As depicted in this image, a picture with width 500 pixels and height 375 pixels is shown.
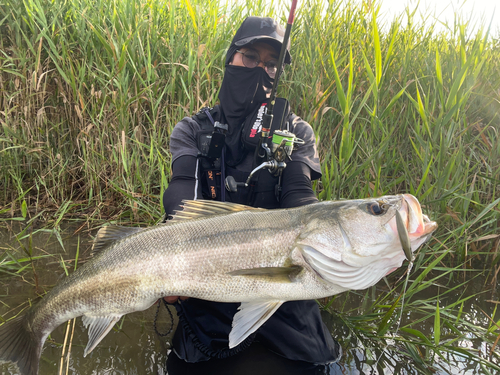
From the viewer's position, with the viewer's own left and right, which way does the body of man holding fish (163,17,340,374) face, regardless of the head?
facing the viewer

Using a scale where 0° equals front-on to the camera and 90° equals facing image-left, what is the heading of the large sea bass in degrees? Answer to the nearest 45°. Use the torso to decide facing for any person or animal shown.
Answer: approximately 270°

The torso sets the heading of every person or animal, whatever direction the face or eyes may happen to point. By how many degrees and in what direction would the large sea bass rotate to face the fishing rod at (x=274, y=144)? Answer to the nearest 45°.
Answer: approximately 90° to its left
